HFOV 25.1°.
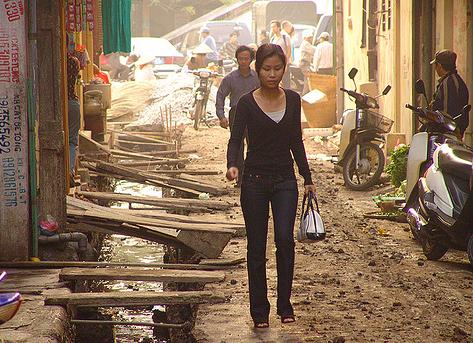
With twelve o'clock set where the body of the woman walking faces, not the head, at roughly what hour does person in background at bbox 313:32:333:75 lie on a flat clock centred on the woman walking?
The person in background is roughly at 6 o'clock from the woman walking.

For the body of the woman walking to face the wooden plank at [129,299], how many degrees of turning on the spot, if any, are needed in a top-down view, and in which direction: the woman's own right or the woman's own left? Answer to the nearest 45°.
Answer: approximately 90° to the woman's own right

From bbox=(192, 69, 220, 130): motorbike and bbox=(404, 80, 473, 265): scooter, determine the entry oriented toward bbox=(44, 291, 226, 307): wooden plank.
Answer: the motorbike

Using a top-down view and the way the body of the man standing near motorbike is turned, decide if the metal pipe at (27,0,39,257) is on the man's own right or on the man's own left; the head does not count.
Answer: on the man's own left

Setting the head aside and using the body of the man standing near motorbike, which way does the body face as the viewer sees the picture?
to the viewer's left
